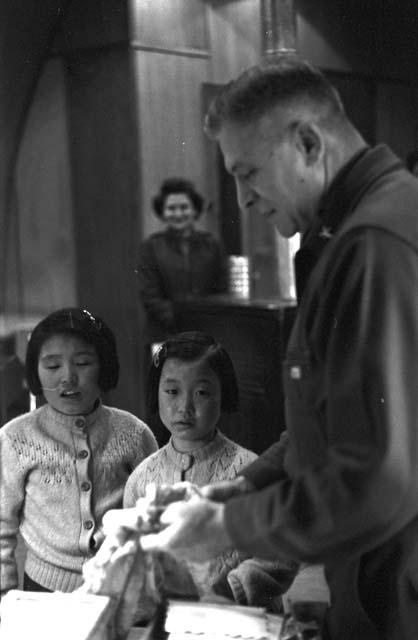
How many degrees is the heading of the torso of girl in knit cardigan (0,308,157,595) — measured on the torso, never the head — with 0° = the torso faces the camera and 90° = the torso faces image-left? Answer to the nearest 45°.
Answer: approximately 0°

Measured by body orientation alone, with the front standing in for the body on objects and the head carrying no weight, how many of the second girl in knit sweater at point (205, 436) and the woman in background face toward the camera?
2

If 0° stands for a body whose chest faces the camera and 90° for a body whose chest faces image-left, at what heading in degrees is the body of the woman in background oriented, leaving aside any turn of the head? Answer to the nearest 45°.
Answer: approximately 0°
